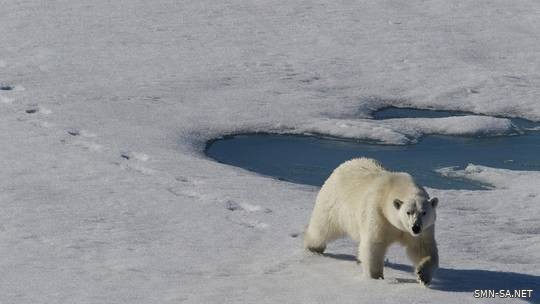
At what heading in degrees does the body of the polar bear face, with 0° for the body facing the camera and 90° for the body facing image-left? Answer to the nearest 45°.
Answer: approximately 315°
